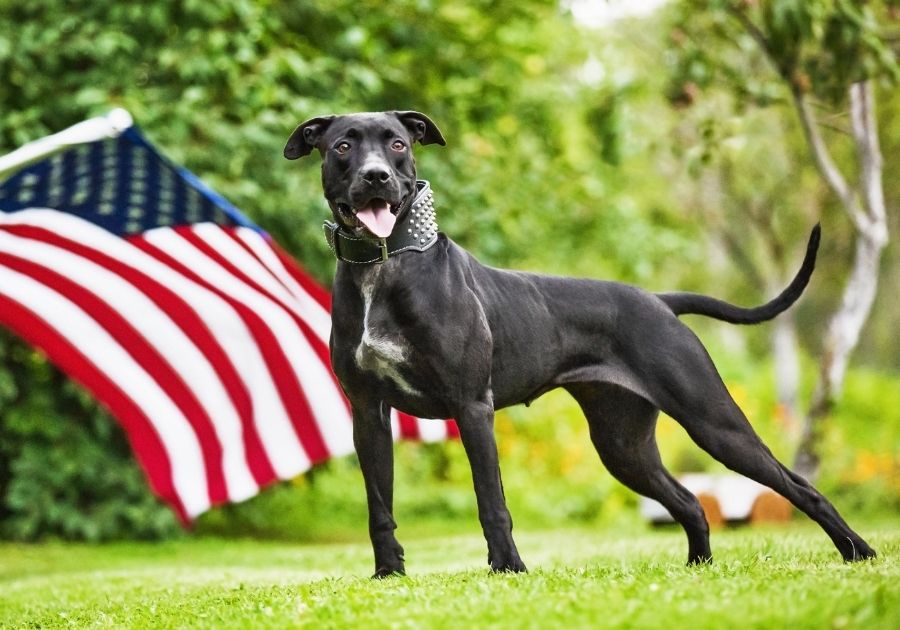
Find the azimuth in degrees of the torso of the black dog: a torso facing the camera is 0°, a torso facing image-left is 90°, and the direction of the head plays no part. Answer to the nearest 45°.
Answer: approximately 45°

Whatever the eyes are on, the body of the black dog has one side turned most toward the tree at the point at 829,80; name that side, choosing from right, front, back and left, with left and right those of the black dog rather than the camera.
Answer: back

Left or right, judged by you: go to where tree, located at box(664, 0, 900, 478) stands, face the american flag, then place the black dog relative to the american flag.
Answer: left

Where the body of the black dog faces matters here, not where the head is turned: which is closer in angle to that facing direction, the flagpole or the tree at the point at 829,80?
the flagpole

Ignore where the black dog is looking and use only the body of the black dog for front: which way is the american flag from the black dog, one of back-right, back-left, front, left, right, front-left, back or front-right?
right

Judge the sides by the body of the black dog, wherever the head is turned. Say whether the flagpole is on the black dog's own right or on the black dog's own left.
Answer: on the black dog's own right
